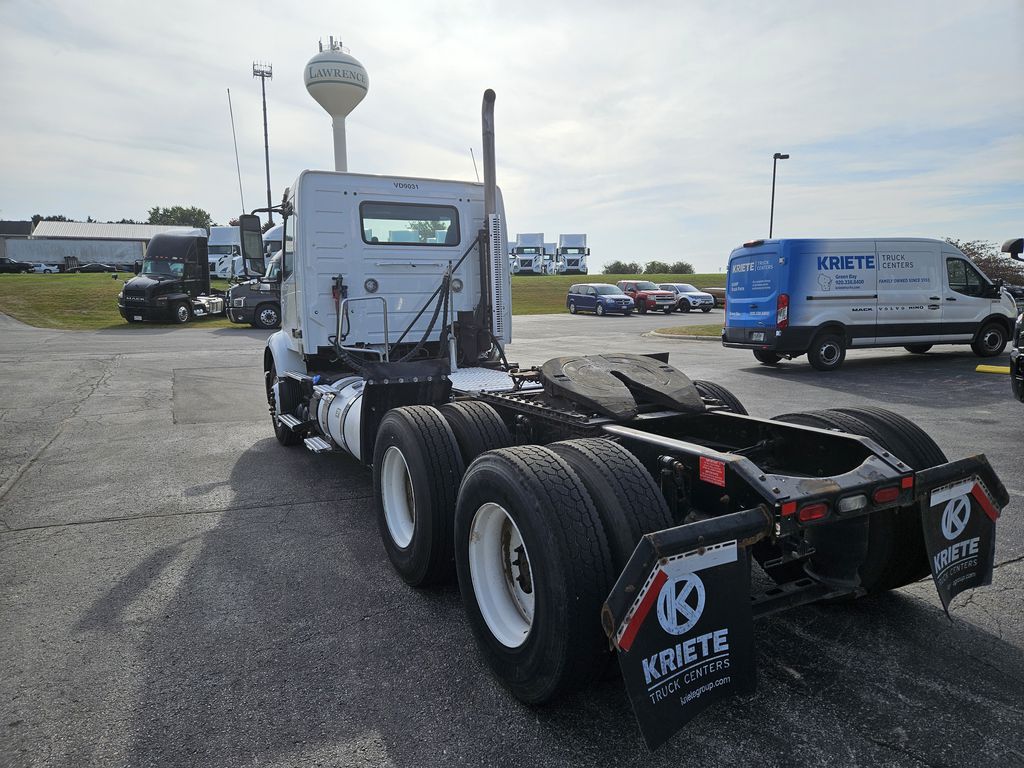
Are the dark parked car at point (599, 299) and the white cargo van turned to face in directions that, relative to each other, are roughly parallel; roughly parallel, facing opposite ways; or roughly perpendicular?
roughly perpendicular

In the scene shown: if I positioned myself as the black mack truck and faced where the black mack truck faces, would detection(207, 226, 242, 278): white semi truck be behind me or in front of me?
behind

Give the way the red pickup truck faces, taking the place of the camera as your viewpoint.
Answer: facing the viewer and to the right of the viewer

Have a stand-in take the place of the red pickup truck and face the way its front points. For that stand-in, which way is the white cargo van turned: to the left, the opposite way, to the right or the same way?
to the left

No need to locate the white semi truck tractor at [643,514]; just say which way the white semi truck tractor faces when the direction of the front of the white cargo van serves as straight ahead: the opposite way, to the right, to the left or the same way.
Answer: to the left

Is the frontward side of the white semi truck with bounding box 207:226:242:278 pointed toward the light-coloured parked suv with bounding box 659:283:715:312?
no

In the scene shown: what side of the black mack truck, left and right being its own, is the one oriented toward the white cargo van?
left

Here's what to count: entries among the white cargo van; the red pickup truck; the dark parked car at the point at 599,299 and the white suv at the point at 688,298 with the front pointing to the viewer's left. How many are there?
0

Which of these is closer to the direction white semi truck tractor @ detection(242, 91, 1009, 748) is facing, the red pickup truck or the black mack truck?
the black mack truck

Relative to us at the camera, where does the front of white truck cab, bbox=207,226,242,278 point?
facing the viewer and to the left of the viewer

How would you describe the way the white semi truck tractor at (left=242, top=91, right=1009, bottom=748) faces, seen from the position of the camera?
facing away from the viewer and to the left of the viewer

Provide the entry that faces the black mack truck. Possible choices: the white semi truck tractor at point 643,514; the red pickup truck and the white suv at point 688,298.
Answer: the white semi truck tractor

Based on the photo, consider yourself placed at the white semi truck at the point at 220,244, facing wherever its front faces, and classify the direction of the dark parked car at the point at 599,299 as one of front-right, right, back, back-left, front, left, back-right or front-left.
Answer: left

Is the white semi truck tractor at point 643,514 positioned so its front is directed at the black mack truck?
yes

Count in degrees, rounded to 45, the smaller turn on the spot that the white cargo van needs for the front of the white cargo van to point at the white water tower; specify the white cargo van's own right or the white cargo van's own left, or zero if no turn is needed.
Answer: approximately 135° to the white cargo van's own left

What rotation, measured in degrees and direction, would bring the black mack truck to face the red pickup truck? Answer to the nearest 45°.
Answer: approximately 135° to its left

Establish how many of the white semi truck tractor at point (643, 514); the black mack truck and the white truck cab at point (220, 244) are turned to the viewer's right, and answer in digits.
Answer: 0

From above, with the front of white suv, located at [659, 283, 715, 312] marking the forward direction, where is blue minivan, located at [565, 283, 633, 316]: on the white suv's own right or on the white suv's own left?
on the white suv's own right
